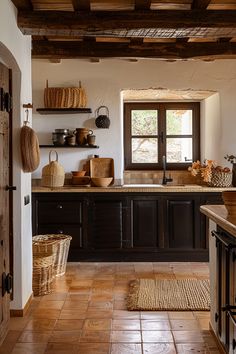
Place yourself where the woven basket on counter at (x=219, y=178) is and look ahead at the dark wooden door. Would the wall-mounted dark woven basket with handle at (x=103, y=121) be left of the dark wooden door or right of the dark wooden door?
right

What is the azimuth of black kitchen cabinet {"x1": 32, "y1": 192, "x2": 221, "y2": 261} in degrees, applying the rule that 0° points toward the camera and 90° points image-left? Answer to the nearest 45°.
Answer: approximately 0°

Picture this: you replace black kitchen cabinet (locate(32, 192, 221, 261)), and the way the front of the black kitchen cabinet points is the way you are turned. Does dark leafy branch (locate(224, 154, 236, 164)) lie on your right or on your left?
on your left

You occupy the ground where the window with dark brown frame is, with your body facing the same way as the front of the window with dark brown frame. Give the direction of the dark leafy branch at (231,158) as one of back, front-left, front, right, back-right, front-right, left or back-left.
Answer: front-left

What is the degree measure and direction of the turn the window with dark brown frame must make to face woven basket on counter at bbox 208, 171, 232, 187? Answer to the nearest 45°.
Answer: approximately 45° to its left
